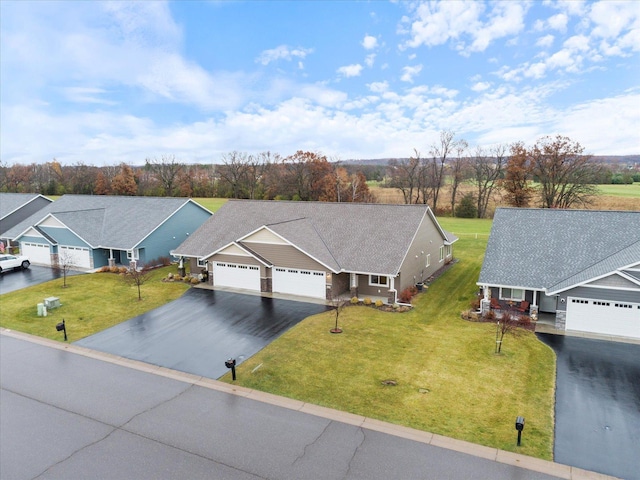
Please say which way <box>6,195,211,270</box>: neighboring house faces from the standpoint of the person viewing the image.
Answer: facing the viewer and to the left of the viewer

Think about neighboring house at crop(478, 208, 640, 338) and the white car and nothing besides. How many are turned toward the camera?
1

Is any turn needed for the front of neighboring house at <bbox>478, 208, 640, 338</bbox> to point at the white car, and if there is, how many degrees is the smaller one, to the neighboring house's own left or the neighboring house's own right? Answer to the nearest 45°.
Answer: approximately 90° to the neighboring house's own right

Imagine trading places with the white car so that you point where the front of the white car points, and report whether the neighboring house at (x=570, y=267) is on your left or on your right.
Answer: on your right

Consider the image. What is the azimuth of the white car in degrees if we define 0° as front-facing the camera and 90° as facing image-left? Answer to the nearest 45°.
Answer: approximately 225°

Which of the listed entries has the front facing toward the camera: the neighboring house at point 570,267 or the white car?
the neighboring house

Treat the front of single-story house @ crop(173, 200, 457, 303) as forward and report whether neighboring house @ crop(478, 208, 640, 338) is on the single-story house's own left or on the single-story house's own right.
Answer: on the single-story house's own left

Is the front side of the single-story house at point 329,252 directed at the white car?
no

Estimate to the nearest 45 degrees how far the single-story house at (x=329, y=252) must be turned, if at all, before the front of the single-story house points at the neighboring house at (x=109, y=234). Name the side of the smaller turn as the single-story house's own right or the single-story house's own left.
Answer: approximately 90° to the single-story house's own right

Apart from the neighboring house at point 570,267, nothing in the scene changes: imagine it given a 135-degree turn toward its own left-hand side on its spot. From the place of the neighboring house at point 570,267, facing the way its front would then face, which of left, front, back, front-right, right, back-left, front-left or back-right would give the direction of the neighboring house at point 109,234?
back-left

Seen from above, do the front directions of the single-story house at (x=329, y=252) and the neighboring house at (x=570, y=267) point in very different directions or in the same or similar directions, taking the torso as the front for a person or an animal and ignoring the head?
same or similar directions

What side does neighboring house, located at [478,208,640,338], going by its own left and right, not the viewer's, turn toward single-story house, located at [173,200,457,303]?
right

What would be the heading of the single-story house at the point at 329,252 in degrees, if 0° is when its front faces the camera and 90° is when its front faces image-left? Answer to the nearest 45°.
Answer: approximately 45°

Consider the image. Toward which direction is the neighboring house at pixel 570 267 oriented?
toward the camera

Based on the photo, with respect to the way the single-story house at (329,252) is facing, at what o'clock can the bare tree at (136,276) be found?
The bare tree is roughly at 2 o'clock from the single-story house.
